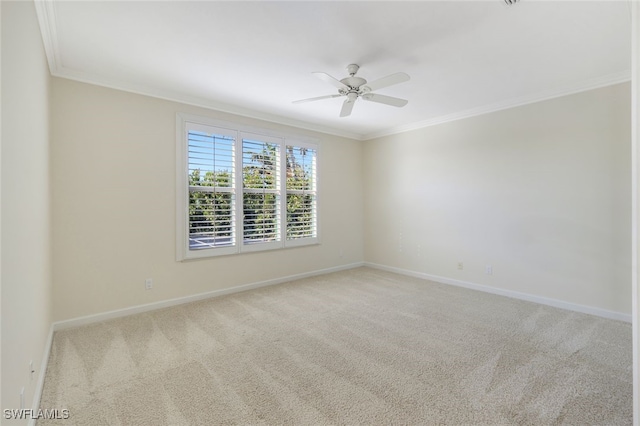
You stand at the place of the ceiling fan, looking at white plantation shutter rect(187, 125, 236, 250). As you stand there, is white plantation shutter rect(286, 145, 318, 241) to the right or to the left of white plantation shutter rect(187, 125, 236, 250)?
right

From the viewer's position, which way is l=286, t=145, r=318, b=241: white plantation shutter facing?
facing the viewer and to the right of the viewer

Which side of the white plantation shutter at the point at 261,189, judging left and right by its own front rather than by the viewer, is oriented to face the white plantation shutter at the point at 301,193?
left

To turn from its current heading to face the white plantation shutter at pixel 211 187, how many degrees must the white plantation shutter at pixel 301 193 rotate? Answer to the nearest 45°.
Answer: approximately 90° to its right

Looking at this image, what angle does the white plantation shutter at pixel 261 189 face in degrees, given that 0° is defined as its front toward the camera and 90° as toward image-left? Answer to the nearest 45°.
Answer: approximately 315°

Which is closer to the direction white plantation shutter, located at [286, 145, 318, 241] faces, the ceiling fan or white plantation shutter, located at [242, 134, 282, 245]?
the ceiling fan

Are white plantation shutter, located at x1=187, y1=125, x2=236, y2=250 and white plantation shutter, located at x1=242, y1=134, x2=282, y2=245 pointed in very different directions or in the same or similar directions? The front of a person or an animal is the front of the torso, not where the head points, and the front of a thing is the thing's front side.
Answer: same or similar directions

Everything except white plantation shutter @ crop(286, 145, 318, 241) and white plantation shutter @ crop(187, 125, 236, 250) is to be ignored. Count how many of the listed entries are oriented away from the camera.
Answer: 0

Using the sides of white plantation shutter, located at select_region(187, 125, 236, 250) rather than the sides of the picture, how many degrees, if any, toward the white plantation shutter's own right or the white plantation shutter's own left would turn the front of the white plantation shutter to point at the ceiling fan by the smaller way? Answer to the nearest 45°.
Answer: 0° — it already faces it

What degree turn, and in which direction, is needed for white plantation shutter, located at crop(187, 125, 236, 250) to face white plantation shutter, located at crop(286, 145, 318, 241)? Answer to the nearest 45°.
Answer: approximately 45° to its left

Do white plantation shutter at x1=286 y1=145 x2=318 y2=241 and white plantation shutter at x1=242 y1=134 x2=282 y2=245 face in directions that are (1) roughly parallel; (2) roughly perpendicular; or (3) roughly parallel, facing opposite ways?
roughly parallel

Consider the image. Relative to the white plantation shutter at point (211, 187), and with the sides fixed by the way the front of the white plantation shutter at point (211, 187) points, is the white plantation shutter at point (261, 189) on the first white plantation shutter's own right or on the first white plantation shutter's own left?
on the first white plantation shutter's own left

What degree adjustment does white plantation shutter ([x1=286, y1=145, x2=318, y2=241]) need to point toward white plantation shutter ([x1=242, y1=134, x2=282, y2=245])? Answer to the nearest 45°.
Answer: approximately 90° to its right

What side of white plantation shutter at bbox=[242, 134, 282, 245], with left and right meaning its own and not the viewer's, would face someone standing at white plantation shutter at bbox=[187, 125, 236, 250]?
right

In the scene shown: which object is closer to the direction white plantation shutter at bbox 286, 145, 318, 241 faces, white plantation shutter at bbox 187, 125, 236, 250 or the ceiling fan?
the ceiling fan
